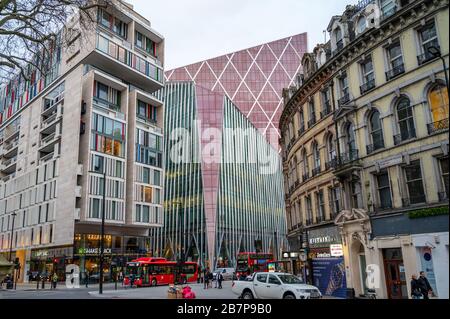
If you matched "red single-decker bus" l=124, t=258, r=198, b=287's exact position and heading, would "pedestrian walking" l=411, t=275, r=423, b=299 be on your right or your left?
on your left

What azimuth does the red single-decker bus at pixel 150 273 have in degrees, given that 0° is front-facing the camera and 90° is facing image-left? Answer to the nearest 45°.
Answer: approximately 45°

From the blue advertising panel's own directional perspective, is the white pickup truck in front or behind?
in front

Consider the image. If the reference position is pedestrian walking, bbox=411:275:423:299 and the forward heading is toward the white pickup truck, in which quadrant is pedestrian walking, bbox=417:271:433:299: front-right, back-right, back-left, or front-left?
back-left

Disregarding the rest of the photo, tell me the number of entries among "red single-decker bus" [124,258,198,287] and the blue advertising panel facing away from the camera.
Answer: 0

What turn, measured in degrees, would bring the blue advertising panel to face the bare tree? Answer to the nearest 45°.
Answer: approximately 45° to its right

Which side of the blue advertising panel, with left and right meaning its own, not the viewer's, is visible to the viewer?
front

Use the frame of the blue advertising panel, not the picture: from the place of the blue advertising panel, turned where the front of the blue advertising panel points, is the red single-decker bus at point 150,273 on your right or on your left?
on your right
